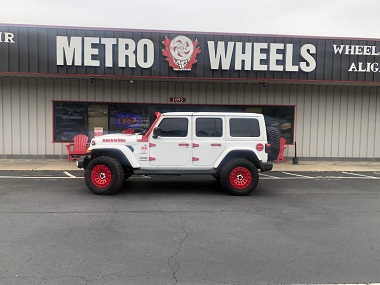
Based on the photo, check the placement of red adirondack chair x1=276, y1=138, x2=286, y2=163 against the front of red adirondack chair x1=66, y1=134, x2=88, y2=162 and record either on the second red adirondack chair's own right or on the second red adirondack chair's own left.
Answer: on the second red adirondack chair's own left

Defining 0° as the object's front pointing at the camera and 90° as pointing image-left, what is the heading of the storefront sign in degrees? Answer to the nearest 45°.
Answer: approximately 0°

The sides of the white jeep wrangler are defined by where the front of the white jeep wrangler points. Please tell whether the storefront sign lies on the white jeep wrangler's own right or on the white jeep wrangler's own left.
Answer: on the white jeep wrangler's own right

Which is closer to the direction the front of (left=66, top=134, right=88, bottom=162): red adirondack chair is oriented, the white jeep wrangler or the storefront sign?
the white jeep wrangler

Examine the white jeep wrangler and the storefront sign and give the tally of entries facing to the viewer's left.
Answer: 1

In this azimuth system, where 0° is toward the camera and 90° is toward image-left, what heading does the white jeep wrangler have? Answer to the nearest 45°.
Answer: approximately 90°

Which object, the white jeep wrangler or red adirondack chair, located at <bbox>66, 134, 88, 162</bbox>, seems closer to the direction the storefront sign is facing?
the white jeep wrangler

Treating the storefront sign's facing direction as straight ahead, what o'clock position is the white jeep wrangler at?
The white jeep wrangler is roughly at 12 o'clock from the storefront sign.

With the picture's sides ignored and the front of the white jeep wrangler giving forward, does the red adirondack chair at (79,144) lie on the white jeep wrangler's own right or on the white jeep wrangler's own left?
on the white jeep wrangler's own right

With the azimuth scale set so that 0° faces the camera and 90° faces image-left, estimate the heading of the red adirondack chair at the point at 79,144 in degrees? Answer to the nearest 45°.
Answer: approximately 45°

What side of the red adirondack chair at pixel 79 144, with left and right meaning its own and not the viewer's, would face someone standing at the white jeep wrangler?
left
